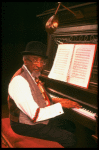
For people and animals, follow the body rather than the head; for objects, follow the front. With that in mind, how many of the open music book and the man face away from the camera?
0

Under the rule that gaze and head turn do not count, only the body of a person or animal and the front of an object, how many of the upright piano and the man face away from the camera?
0

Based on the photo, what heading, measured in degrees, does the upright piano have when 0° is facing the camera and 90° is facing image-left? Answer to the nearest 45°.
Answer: approximately 45°

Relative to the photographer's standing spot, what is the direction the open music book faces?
facing the viewer and to the left of the viewer

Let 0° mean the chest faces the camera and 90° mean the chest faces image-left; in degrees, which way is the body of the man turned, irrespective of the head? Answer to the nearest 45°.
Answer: approximately 315°

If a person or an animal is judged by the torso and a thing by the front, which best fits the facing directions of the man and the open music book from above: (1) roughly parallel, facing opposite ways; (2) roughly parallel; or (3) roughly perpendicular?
roughly perpendicular
